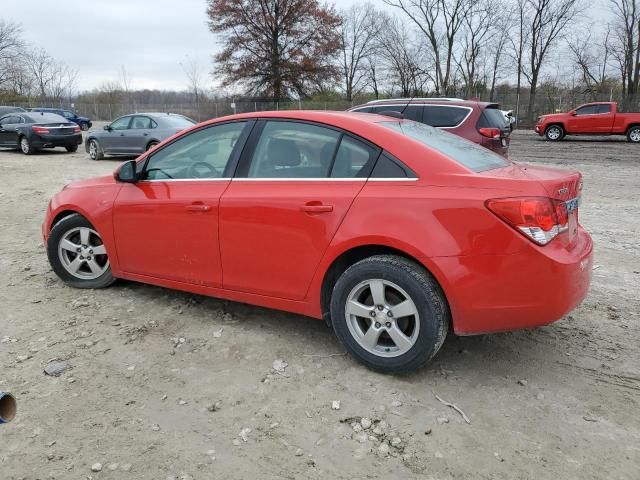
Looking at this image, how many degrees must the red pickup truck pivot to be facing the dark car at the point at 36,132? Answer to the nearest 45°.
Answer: approximately 45° to its left

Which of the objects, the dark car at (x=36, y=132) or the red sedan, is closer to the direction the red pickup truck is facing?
the dark car

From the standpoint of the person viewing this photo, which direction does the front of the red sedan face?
facing away from the viewer and to the left of the viewer

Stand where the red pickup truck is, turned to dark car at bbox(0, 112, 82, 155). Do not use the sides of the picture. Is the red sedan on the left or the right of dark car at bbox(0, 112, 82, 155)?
left

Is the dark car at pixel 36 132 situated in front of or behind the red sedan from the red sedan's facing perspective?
in front

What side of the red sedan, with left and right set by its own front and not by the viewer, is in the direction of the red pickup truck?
right

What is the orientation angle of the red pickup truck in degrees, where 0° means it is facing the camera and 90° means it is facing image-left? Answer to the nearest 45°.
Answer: approximately 90°

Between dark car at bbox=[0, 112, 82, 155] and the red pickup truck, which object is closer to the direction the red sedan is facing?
the dark car

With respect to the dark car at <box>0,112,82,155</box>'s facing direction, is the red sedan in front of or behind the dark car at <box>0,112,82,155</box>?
behind

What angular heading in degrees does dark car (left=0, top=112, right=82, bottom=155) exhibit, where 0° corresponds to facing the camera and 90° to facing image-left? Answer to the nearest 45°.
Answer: approximately 135°
